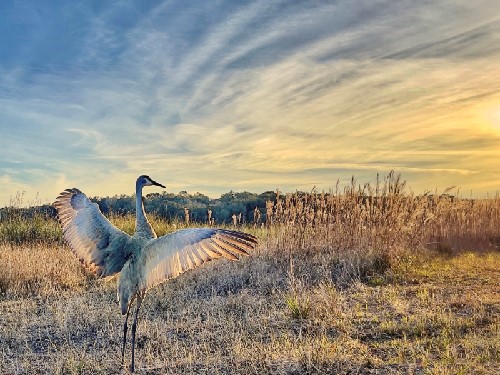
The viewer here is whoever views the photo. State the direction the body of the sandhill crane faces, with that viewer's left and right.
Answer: facing away from the viewer and to the right of the viewer
